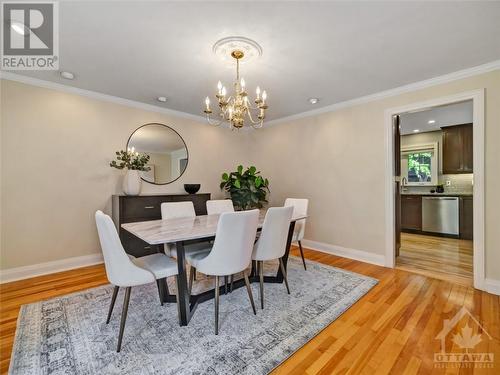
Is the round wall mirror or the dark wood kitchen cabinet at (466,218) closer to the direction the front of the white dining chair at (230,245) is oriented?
the round wall mirror

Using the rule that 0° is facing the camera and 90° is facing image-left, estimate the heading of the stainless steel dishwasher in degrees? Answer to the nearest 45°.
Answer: approximately 0°

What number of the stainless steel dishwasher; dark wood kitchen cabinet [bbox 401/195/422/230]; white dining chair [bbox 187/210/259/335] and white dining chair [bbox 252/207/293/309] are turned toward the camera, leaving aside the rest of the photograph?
2

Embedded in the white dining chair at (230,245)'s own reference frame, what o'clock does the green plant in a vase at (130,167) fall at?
The green plant in a vase is roughly at 12 o'clock from the white dining chair.

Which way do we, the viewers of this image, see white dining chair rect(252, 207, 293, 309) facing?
facing away from the viewer and to the left of the viewer

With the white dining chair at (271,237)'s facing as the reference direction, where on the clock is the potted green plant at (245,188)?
The potted green plant is roughly at 1 o'clock from the white dining chair.

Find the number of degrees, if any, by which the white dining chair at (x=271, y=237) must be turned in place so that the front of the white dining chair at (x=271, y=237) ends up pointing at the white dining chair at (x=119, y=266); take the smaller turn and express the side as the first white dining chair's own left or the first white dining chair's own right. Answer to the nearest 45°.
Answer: approximately 90° to the first white dining chair's own left

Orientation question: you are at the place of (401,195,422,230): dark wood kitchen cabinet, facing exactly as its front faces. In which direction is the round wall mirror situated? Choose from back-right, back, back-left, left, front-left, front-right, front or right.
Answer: front-right

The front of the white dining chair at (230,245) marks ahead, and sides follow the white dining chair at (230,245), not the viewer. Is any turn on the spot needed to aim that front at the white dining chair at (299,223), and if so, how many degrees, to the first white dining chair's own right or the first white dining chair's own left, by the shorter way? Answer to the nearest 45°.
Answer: approximately 90° to the first white dining chair's own right

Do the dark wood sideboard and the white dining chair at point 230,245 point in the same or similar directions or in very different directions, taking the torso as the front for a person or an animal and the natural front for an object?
very different directions

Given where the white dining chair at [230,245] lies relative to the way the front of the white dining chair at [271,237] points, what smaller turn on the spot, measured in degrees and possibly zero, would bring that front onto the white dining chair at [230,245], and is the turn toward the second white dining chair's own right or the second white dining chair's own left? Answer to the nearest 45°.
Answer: approximately 90° to the second white dining chair's own left

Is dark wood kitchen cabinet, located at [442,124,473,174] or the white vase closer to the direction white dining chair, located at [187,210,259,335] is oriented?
the white vase
